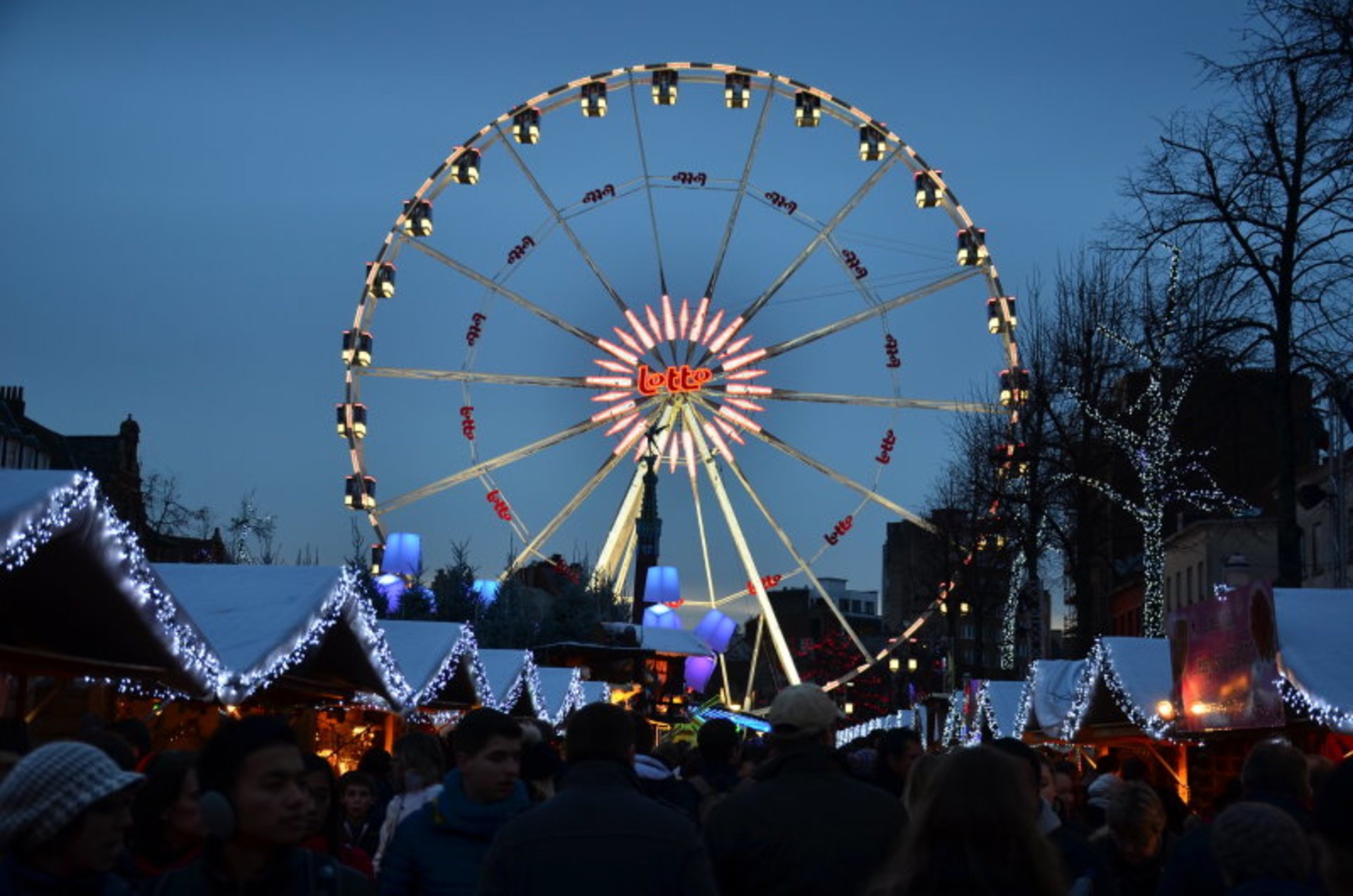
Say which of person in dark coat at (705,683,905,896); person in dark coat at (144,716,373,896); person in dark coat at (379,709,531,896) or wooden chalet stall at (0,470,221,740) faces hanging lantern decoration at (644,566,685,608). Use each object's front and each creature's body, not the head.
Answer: person in dark coat at (705,683,905,896)

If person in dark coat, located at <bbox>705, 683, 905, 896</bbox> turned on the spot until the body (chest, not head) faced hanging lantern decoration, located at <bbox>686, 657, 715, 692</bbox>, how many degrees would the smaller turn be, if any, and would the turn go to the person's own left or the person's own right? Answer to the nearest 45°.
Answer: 0° — they already face it

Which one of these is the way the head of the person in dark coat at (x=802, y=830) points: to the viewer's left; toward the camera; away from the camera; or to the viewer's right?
away from the camera

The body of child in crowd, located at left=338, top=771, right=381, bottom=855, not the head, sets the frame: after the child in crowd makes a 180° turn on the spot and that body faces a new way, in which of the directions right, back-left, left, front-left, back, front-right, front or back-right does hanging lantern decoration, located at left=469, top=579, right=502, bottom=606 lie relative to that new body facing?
front

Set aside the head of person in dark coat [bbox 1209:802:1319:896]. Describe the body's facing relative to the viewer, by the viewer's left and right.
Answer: facing away from the viewer

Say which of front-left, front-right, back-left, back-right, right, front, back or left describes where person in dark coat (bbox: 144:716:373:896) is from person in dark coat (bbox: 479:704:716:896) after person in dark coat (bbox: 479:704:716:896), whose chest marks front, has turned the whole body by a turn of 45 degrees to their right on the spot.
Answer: back

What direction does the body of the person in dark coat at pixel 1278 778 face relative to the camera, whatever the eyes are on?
away from the camera

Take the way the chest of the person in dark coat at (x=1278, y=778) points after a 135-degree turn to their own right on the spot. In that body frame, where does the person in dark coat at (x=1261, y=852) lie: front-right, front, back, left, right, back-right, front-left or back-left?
front-right

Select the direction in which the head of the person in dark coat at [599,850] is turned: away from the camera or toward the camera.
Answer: away from the camera

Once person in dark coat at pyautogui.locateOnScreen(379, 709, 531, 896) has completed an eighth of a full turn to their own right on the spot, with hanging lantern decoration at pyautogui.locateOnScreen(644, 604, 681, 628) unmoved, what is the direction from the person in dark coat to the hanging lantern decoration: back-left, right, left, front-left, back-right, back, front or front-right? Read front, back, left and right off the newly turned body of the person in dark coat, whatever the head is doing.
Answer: back

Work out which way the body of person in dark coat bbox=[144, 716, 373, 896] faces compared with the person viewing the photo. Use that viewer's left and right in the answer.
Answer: facing the viewer and to the right of the viewer

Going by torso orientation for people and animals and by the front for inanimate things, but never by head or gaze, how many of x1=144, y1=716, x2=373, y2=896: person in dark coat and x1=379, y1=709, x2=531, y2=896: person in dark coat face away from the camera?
0

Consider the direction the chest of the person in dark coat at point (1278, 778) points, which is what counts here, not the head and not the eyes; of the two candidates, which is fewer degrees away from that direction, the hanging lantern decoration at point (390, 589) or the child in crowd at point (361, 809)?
the hanging lantern decoration

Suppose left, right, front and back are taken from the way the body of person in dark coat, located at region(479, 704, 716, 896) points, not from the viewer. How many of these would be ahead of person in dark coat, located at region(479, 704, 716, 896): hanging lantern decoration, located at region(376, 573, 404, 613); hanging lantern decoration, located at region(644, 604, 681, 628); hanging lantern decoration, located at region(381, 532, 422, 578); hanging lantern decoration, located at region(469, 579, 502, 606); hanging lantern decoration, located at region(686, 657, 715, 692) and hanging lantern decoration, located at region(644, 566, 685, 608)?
6

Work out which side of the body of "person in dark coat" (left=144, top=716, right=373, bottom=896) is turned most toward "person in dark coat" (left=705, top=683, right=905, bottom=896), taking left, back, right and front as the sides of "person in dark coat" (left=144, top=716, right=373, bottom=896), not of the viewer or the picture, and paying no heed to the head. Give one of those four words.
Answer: left

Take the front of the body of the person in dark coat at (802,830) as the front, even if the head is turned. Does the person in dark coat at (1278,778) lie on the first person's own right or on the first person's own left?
on the first person's own right

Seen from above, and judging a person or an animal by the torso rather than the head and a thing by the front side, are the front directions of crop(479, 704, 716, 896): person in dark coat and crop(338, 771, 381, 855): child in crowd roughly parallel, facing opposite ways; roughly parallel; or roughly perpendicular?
roughly parallel, facing opposite ways
